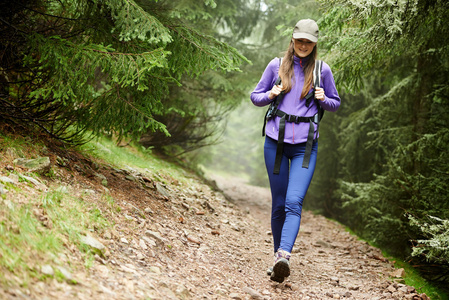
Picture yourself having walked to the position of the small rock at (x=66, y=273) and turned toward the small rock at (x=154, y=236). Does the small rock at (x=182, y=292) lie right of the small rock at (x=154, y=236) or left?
right

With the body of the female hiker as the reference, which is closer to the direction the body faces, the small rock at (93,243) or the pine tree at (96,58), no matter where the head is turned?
the small rock

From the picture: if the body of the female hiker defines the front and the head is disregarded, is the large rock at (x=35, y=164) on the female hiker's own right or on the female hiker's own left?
on the female hiker's own right

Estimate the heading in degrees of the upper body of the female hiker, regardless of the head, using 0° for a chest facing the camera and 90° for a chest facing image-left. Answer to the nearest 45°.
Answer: approximately 0°

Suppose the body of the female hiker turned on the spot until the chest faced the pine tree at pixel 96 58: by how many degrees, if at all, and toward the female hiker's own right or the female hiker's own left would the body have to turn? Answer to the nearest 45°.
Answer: approximately 90° to the female hiker's own right
